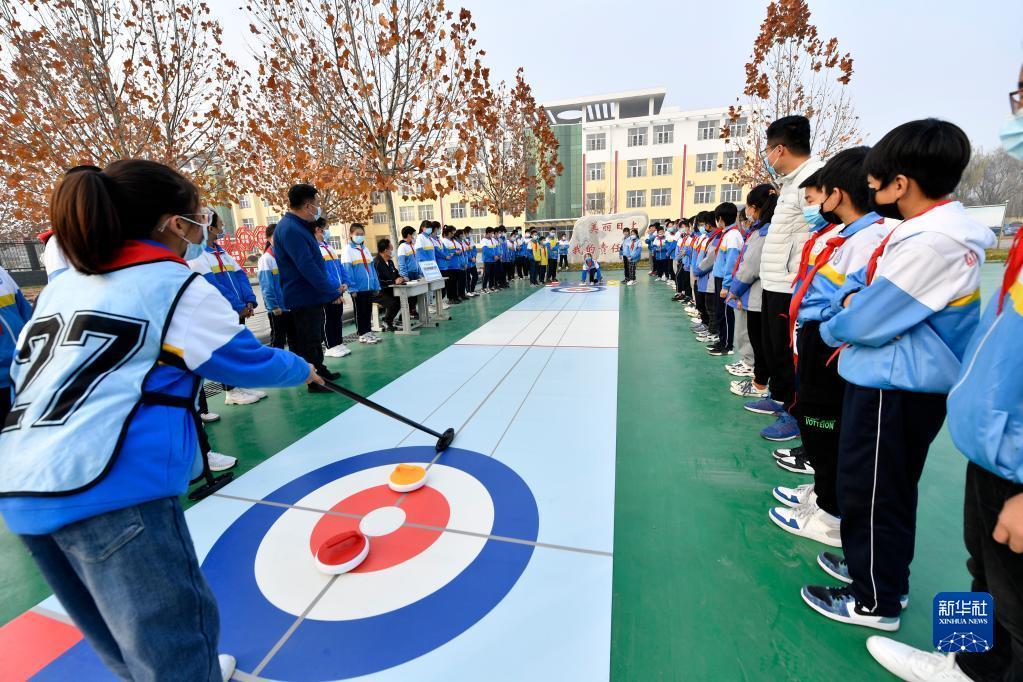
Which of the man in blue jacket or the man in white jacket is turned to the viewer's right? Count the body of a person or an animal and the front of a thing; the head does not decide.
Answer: the man in blue jacket

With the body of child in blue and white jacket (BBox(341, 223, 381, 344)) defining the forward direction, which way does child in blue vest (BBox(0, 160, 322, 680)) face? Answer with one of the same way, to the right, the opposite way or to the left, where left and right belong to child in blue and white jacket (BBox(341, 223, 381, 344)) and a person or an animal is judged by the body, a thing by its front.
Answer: to the left

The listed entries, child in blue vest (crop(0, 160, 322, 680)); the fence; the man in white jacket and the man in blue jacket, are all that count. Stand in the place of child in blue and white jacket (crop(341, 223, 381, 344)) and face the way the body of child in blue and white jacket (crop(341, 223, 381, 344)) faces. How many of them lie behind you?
1

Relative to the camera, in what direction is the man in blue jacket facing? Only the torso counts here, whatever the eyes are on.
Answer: to the viewer's right

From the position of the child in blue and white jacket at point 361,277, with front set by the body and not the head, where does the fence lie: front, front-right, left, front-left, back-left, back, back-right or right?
back

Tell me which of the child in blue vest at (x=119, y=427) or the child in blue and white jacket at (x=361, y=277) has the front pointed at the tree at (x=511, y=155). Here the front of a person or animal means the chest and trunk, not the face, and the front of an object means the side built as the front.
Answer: the child in blue vest at (x=119, y=427)

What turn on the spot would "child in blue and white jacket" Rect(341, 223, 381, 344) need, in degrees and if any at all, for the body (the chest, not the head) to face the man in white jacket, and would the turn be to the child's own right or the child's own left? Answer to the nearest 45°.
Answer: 0° — they already face them

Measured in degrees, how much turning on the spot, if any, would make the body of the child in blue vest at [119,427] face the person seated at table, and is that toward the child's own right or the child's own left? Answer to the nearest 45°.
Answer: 0° — they already face them

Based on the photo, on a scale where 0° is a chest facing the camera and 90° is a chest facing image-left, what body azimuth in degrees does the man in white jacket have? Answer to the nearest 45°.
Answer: approximately 90°

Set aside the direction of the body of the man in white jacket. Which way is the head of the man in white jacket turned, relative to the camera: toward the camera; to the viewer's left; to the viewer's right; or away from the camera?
to the viewer's left

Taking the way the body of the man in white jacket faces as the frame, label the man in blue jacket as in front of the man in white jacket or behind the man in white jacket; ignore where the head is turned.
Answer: in front

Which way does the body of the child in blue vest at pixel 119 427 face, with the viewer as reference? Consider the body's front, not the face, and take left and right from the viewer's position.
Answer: facing away from the viewer and to the right of the viewer

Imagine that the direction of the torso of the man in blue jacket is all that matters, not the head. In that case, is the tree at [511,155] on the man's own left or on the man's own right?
on the man's own left

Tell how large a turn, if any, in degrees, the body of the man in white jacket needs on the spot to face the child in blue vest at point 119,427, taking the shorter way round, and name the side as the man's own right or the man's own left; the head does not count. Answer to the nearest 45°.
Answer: approximately 90° to the man's own left

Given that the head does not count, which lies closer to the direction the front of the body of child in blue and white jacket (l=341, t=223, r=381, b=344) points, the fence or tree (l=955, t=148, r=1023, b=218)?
the tree

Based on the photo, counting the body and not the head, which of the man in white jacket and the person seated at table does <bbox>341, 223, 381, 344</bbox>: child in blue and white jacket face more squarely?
the man in white jacket

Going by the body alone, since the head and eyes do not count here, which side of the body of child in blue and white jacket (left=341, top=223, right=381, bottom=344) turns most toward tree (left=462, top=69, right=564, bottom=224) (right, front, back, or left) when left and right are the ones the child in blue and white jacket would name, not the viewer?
left

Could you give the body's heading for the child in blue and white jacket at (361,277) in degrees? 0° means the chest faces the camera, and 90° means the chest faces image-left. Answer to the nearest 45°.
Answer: approximately 315°

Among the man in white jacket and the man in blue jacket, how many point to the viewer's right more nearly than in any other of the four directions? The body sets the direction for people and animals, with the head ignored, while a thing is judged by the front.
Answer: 1
